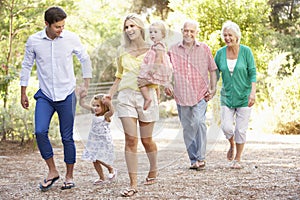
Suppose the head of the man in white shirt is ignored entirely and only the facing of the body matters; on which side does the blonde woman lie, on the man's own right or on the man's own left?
on the man's own left

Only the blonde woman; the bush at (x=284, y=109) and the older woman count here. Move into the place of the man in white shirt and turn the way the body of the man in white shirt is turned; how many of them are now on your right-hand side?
0

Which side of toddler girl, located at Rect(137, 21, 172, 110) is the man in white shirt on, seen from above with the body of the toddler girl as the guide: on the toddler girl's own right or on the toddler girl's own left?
on the toddler girl's own right

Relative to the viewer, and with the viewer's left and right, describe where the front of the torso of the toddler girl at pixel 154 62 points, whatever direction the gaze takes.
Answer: facing the viewer and to the left of the viewer

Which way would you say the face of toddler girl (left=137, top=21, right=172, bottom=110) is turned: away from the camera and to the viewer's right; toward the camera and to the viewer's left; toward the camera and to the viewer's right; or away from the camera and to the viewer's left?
toward the camera and to the viewer's left

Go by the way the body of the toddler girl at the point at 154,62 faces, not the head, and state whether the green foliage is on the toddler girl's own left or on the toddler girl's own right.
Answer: on the toddler girl's own right

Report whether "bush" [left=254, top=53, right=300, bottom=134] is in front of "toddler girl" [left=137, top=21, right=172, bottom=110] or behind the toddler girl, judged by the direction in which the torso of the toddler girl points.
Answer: behind

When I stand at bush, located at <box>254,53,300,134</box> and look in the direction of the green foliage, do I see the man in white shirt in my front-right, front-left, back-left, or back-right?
front-left

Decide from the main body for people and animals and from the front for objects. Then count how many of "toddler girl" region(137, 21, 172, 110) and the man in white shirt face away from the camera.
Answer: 0

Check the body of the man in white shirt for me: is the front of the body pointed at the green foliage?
no

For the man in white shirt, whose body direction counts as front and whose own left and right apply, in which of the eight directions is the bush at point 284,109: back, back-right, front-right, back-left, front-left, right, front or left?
back-left

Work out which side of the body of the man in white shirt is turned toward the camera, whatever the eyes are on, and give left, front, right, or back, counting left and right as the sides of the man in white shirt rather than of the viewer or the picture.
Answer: front

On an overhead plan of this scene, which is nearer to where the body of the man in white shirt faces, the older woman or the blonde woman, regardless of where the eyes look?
the blonde woman

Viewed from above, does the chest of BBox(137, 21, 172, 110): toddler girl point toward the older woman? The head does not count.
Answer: no

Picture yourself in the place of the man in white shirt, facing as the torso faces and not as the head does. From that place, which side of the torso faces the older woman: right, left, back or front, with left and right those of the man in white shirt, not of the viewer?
left

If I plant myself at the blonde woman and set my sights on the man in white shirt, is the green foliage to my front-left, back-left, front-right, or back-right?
front-right

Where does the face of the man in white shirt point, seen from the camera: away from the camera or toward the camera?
toward the camera

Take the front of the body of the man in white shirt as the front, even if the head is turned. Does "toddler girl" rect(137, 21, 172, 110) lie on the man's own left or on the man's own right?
on the man's own left
